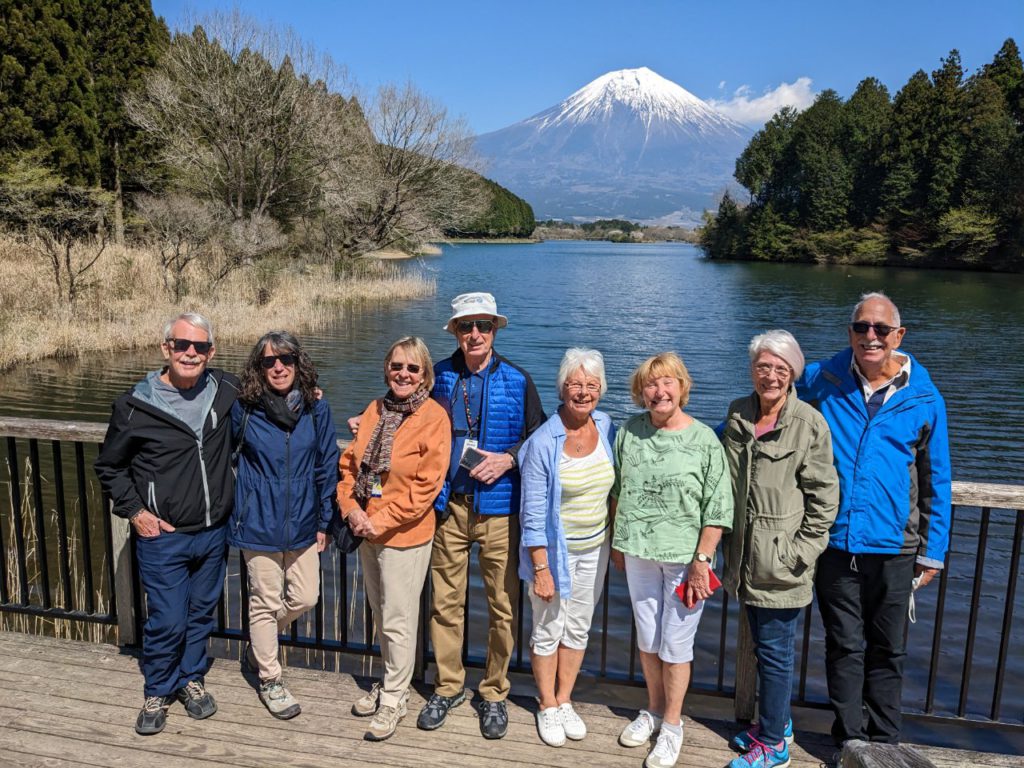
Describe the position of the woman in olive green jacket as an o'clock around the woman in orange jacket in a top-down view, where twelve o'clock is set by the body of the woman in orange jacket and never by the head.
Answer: The woman in olive green jacket is roughly at 8 o'clock from the woman in orange jacket.

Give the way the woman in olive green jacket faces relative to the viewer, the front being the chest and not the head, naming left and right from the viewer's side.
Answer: facing the viewer and to the left of the viewer

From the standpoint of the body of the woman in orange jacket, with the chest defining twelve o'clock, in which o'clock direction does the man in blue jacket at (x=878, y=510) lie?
The man in blue jacket is roughly at 8 o'clock from the woman in orange jacket.

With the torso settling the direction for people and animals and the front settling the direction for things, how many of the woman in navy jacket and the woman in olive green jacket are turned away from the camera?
0

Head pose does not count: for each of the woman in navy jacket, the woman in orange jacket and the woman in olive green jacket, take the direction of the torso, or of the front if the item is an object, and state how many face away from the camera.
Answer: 0

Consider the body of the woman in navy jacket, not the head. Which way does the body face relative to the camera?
toward the camera

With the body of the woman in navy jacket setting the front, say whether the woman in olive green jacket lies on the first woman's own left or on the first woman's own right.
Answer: on the first woman's own left

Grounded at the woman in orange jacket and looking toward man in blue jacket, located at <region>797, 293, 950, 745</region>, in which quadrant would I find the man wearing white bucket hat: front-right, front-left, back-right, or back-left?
front-left
